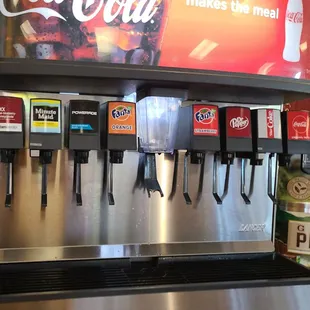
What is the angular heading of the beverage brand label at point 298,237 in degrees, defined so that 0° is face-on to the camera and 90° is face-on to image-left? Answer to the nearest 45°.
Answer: approximately 0°
